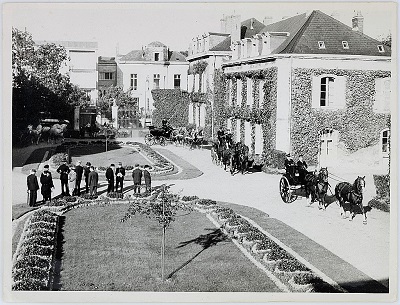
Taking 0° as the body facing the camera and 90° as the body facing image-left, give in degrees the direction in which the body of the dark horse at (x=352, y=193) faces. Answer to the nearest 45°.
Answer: approximately 315°

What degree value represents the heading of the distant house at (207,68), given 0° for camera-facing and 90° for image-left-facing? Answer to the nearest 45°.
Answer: approximately 45°

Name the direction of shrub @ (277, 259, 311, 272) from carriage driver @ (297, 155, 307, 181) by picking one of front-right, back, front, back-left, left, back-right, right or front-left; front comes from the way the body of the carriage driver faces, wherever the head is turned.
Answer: front-right

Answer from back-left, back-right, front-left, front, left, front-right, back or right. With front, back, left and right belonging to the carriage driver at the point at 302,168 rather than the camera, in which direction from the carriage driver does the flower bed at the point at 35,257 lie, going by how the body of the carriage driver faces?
right

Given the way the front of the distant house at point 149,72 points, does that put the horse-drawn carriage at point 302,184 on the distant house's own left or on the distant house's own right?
on the distant house's own left

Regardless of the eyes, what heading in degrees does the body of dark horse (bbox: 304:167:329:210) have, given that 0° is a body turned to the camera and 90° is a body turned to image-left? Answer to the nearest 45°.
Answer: approximately 315°

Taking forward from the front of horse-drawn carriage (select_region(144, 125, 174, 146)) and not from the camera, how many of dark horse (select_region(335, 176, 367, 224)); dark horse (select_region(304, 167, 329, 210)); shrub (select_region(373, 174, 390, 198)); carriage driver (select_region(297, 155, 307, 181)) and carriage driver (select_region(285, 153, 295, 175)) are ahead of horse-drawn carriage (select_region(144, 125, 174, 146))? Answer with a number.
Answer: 5

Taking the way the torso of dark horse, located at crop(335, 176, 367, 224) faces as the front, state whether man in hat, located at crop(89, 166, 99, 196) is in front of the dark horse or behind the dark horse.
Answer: behind

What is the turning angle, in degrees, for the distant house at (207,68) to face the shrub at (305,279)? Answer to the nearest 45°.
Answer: approximately 45° to its left

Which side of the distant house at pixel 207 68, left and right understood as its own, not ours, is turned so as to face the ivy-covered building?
left

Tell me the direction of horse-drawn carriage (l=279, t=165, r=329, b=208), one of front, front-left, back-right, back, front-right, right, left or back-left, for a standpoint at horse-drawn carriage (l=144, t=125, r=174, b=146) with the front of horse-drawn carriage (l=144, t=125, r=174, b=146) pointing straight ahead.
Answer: front

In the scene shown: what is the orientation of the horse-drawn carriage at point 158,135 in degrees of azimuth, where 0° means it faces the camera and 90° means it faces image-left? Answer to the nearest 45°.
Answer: approximately 315°

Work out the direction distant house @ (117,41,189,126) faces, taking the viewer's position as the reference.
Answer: facing the viewer

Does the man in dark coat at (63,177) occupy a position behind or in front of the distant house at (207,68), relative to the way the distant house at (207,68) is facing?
in front

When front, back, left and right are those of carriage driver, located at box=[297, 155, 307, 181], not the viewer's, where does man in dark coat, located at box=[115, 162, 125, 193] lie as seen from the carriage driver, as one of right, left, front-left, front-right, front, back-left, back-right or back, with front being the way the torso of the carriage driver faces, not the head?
back-right
